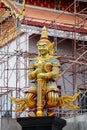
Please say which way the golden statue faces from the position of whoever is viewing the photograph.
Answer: facing the viewer and to the left of the viewer

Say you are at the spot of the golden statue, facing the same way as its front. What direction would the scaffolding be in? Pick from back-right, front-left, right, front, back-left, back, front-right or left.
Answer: back-right
